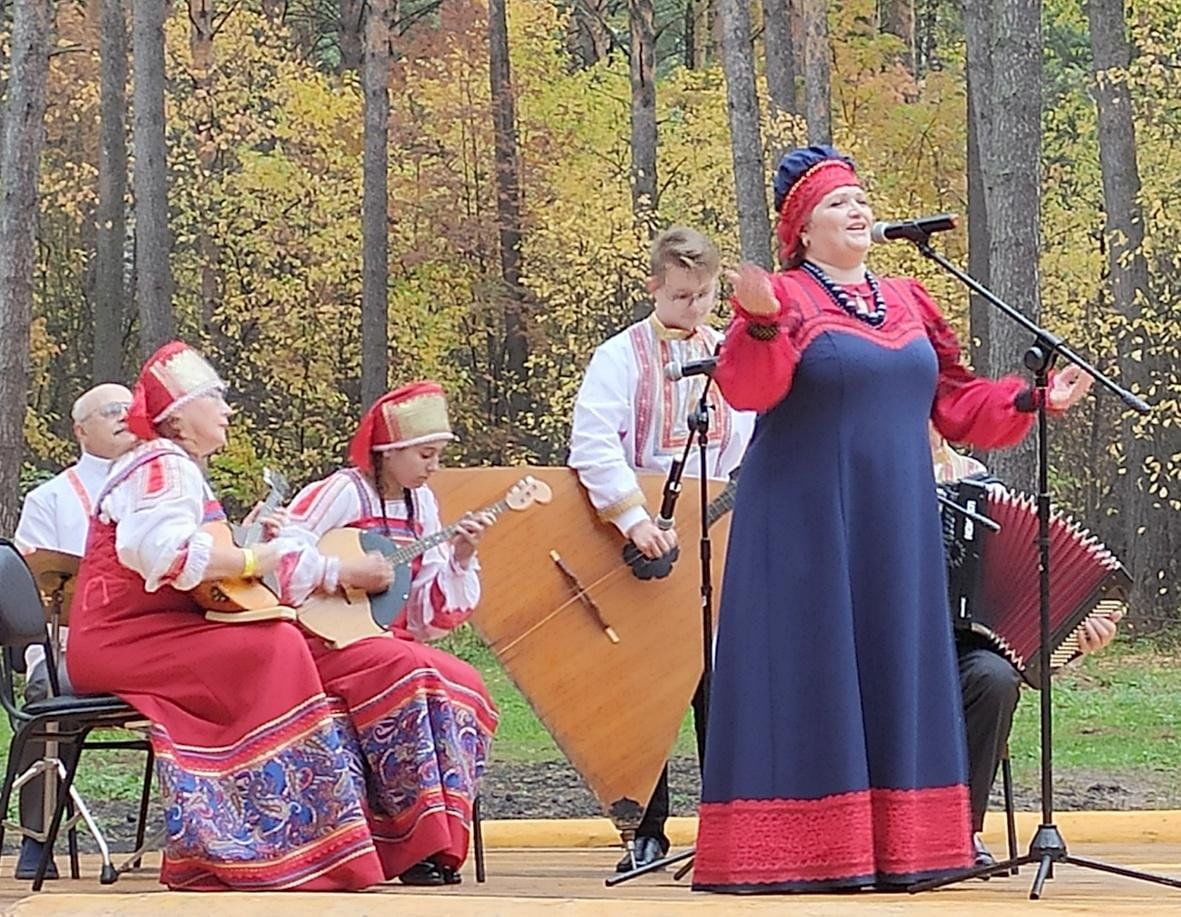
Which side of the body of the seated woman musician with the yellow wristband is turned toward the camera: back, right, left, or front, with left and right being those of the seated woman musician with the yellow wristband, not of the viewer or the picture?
right

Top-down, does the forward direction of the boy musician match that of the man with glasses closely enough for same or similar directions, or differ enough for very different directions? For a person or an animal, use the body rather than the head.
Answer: same or similar directions

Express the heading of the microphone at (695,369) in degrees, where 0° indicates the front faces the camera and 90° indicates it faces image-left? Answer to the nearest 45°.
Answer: approximately 90°

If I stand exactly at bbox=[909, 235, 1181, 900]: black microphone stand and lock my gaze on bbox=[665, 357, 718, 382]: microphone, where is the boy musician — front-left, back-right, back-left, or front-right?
front-right

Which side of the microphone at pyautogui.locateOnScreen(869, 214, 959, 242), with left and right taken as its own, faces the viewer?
left

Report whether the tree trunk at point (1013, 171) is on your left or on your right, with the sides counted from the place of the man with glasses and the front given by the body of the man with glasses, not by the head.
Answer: on your left

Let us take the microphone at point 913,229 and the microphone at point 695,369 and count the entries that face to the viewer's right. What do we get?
0

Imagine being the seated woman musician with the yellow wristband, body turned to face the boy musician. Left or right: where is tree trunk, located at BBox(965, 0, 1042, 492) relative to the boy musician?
left

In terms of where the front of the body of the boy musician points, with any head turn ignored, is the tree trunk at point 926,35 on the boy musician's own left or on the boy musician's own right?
on the boy musician's own left

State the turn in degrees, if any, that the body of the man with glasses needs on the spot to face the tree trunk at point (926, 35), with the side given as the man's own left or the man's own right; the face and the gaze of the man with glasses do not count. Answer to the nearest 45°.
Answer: approximately 90° to the man's own left

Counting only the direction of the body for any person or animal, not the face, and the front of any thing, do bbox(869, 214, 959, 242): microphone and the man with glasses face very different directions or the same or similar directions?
very different directions
